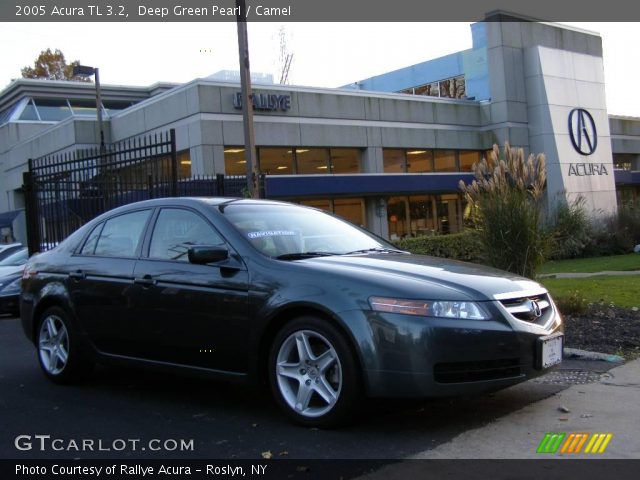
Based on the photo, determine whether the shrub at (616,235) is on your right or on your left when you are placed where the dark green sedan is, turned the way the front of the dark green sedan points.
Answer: on your left

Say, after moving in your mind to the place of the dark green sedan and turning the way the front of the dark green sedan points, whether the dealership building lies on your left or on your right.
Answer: on your left

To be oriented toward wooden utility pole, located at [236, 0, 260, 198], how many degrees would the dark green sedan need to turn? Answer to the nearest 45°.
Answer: approximately 135° to its left

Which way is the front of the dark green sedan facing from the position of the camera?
facing the viewer and to the right of the viewer

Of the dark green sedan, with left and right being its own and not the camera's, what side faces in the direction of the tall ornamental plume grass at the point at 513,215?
left
